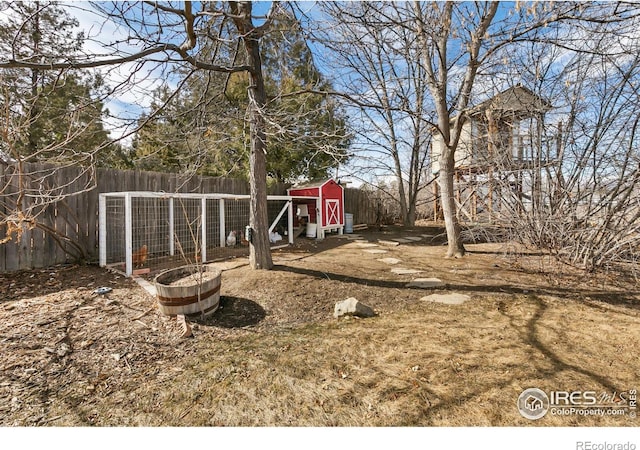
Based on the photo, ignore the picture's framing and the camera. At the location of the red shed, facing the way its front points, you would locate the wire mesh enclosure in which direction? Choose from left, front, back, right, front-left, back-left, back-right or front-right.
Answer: right

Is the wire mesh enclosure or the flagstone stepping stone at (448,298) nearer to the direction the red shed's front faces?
the flagstone stepping stone

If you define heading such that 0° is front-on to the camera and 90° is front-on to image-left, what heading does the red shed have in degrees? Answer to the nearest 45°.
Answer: approximately 315°

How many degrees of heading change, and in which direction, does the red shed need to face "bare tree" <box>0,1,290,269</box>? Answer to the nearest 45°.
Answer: approximately 45° to its right

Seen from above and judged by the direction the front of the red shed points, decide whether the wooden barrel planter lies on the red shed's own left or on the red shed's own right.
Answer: on the red shed's own right

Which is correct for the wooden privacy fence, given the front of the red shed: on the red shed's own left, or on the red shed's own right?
on the red shed's own right
